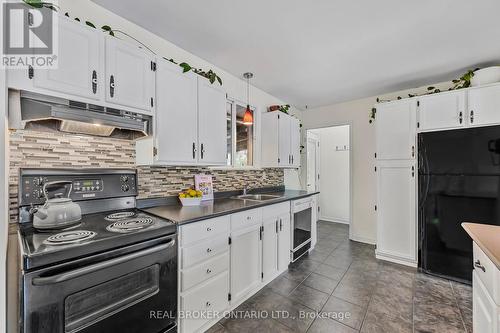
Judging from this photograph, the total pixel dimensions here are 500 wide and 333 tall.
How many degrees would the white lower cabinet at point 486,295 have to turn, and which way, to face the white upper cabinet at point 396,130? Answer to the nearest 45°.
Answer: approximately 45° to its right

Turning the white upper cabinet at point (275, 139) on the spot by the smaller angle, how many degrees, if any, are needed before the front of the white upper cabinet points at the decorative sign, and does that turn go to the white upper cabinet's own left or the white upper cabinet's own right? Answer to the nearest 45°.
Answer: approximately 90° to the white upper cabinet's own right

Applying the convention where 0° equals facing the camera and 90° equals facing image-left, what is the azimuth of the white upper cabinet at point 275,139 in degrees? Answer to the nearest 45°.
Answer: approximately 315°

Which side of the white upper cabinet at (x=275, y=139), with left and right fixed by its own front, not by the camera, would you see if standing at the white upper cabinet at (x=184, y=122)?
right

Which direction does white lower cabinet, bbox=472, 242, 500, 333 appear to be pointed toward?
to the viewer's left

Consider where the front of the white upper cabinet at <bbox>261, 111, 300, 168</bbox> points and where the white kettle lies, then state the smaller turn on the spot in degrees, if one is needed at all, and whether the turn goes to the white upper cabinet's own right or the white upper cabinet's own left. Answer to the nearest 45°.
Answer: approximately 90° to the white upper cabinet's own right

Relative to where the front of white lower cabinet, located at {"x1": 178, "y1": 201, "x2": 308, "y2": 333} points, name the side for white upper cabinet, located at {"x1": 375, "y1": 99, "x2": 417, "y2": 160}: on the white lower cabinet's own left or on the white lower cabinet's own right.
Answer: on the white lower cabinet's own left

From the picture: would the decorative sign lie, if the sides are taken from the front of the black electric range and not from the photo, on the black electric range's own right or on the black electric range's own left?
on the black electric range's own left

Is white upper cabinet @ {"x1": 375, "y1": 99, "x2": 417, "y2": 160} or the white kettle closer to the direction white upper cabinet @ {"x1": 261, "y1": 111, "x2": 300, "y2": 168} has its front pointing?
the white upper cabinet

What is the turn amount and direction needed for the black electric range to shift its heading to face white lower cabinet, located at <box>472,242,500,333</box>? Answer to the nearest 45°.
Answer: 0° — it already faces it
